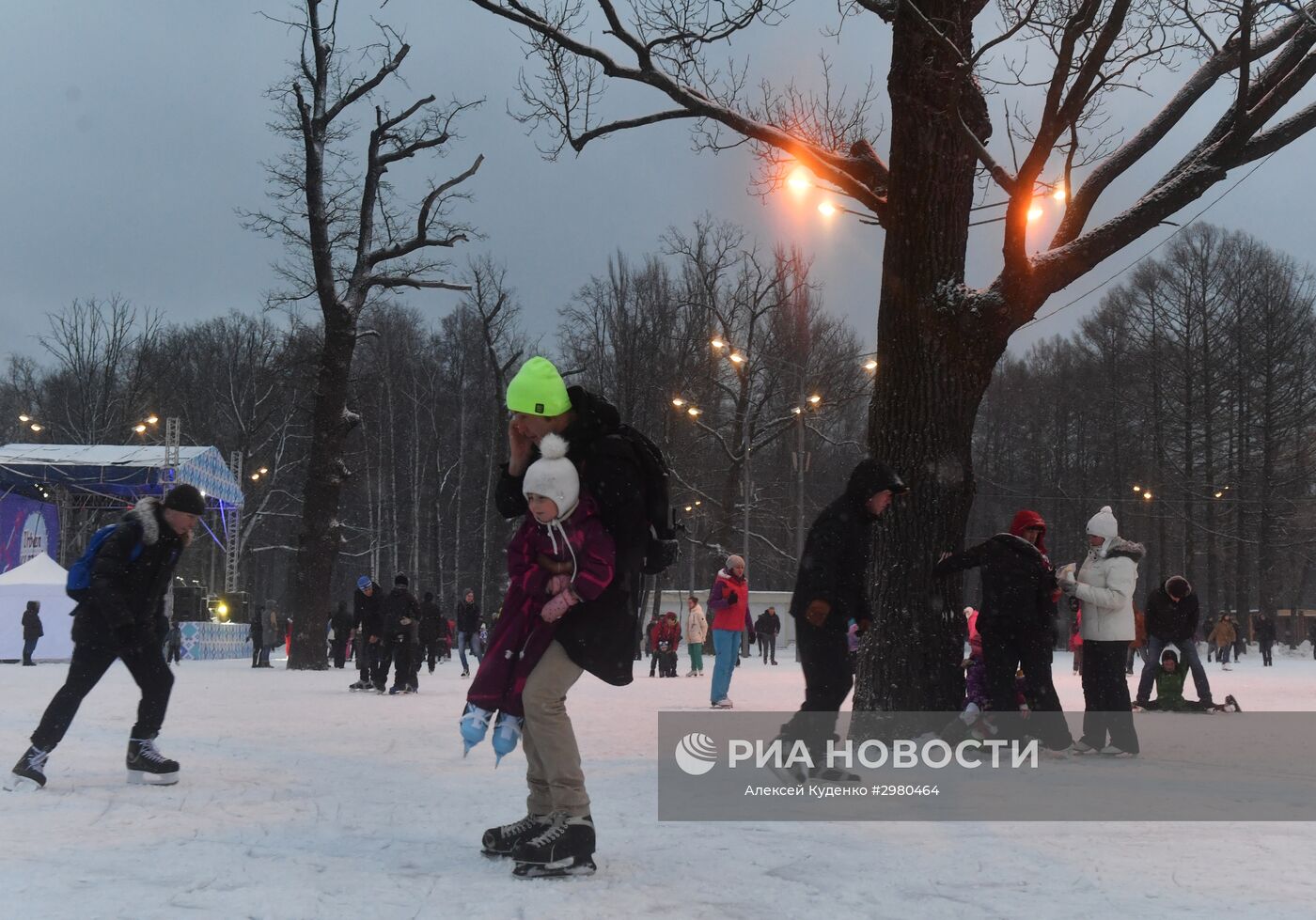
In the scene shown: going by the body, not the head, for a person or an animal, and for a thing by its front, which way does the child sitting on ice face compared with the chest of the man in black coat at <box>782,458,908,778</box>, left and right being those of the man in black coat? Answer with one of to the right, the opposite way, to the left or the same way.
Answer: to the right

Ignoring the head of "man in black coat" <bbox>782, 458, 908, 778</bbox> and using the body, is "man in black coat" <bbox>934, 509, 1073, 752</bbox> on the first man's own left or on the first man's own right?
on the first man's own left

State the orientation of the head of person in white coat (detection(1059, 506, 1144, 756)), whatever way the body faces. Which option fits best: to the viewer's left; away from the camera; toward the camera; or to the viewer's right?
to the viewer's left

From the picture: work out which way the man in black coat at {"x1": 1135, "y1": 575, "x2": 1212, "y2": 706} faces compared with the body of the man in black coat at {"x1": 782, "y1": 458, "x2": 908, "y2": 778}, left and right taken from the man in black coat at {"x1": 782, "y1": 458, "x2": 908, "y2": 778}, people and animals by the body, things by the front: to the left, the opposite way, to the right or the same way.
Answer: to the right

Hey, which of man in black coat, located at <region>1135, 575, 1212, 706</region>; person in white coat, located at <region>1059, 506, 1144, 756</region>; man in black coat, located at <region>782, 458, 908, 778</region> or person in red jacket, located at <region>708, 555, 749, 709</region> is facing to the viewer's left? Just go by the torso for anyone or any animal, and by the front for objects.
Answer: the person in white coat

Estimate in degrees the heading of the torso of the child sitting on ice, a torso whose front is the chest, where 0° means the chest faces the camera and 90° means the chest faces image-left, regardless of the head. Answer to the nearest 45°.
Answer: approximately 0°

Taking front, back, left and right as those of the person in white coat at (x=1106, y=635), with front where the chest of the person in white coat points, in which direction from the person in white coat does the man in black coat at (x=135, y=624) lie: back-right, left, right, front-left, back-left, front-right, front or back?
front-left

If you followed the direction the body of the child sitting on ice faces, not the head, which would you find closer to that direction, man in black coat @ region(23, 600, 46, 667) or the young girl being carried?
the young girl being carried

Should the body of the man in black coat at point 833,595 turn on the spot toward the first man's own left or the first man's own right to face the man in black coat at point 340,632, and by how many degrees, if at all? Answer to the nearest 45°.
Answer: approximately 135° to the first man's own left

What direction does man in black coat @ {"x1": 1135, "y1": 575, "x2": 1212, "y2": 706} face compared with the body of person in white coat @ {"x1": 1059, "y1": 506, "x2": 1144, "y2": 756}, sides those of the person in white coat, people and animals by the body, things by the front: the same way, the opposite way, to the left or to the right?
to the left

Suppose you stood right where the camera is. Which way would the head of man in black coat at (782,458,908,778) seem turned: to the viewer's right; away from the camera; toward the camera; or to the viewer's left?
to the viewer's right

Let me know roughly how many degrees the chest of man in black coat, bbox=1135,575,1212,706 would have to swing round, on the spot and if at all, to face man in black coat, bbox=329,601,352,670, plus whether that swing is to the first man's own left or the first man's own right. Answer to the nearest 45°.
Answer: approximately 135° to the first man's own right

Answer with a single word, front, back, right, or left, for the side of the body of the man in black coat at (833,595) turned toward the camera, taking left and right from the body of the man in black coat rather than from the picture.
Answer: right

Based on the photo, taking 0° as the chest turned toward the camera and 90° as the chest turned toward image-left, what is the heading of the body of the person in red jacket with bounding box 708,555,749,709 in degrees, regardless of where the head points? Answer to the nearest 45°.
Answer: approximately 315°
